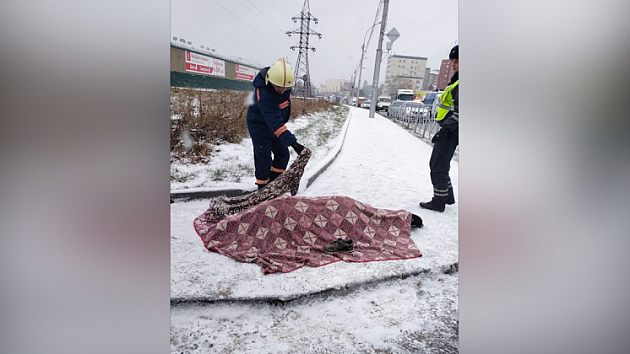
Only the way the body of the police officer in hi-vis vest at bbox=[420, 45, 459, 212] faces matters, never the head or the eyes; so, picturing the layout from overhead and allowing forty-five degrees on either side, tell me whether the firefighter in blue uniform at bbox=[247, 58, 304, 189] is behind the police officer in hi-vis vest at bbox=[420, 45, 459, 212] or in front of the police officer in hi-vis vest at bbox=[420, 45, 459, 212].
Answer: in front

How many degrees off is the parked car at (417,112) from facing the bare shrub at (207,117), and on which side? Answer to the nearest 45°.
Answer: approximately 45° to its right

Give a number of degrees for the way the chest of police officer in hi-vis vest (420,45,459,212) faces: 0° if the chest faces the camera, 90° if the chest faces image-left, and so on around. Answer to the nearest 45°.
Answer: approximately 90°

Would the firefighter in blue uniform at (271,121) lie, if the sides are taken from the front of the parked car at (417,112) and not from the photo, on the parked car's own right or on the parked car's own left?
on the parked car's own right

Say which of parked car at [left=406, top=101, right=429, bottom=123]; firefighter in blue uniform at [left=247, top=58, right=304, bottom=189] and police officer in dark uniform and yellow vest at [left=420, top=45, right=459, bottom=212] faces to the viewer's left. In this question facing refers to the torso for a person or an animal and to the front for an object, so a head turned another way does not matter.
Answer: police officer in dark uniform and yellow vest at [left=420, top=45, right=459, bottom=212]

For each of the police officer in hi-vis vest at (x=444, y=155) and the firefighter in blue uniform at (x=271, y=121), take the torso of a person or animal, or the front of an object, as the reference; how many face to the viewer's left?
1

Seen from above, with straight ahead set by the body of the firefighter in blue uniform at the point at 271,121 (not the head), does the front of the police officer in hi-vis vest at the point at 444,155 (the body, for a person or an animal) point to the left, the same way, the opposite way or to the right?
the opposite way
